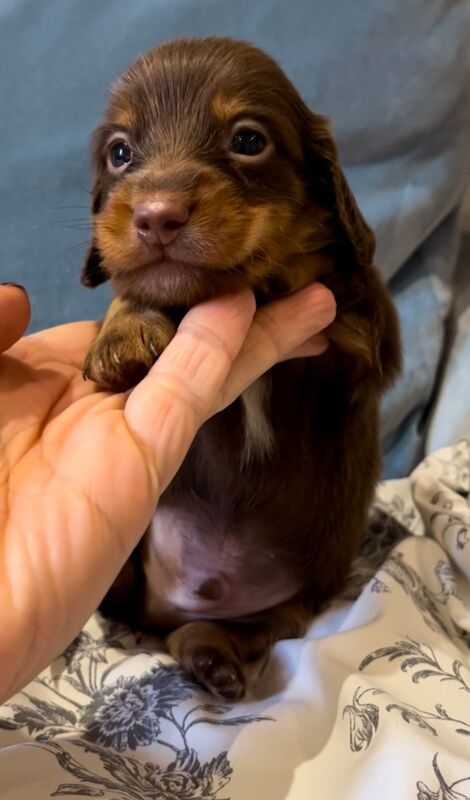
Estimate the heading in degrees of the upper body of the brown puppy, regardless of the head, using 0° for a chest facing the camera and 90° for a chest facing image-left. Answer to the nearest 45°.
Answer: approximately 45°
